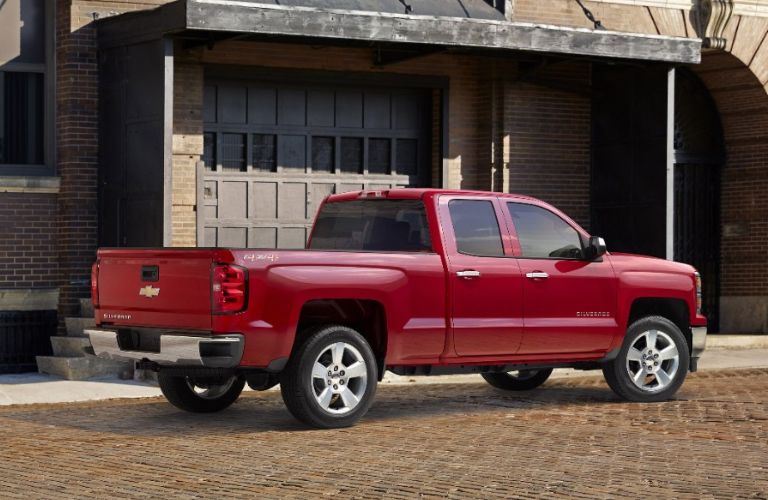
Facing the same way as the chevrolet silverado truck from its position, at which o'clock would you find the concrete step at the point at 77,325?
The concrete step is roughly at 9 o'clock from the chevrolet silverado truck.

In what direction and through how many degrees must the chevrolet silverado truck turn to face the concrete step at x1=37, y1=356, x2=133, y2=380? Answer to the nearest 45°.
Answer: approximately 90° to its left

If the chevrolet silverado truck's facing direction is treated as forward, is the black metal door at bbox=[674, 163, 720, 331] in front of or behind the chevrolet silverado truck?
in front

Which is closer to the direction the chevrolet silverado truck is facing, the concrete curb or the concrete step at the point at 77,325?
the concrete curb

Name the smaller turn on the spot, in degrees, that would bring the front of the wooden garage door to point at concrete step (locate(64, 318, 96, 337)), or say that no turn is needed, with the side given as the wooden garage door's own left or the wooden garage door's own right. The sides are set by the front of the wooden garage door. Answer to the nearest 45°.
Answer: approximately 45° to the wooden garage door's own right

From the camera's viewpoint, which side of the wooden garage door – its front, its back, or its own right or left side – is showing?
front

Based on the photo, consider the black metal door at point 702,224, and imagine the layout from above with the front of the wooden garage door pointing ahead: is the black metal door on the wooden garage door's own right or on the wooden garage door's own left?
on the wooden garage door's own left

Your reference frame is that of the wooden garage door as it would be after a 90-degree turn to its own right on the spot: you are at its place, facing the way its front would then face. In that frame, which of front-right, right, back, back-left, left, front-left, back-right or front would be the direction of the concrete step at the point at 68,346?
front-left

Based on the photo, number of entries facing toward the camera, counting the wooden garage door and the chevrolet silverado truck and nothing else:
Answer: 1

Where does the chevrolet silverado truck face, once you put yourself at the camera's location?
facing away from the viewer and to the right of the viewer

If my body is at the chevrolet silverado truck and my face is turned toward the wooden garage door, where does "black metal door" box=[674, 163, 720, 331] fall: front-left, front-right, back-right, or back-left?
front-right

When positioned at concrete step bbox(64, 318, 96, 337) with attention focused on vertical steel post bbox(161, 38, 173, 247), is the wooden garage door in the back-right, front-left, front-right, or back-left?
front-left

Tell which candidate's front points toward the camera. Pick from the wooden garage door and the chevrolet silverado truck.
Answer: the wooden garage door
